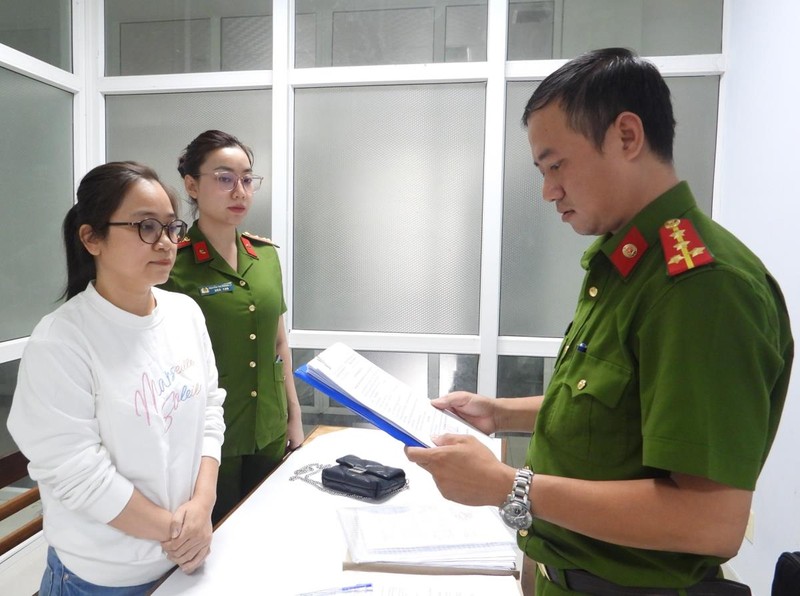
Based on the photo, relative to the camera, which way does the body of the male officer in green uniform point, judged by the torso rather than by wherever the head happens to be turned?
to the viewer's left

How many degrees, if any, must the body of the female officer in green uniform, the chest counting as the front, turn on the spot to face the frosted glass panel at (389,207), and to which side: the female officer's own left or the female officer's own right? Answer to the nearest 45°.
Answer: approximately 90° to the female officer's own left

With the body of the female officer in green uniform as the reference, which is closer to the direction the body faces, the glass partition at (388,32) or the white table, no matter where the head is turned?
the white table

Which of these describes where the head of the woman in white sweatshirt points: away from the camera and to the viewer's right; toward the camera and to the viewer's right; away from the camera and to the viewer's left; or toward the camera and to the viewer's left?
toward the camera and to the viewer's right

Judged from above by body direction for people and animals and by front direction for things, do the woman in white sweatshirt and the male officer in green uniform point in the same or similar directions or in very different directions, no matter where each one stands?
very different directions

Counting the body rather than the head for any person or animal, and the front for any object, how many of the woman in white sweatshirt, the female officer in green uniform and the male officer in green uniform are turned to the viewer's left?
1

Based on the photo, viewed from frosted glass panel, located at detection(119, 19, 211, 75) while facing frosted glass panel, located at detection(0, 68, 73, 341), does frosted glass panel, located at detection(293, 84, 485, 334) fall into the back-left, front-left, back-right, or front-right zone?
back-left

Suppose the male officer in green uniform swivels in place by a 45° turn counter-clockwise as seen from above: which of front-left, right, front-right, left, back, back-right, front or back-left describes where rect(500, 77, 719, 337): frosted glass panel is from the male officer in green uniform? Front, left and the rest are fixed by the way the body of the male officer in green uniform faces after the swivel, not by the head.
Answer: back-right

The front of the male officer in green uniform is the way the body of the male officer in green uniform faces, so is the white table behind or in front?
in front

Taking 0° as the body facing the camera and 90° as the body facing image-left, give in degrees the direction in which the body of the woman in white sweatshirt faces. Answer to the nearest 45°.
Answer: approximately 315°

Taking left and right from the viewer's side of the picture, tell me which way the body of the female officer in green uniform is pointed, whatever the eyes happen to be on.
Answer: facing the viewer and to the right of the viewer
